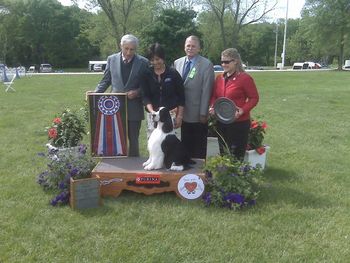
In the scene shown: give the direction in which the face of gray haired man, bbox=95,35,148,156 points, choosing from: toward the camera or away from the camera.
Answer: toward the camera

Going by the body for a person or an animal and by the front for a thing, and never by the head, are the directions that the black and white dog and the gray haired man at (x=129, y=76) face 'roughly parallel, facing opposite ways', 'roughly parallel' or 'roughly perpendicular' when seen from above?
roughly perpendicular

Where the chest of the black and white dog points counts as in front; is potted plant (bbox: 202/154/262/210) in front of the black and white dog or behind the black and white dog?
behind

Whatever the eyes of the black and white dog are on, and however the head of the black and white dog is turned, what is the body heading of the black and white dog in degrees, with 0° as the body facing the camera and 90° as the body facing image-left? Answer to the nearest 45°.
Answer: approximately 90°

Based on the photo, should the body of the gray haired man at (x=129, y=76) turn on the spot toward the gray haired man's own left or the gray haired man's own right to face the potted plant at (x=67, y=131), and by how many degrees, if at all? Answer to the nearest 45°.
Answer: approximately 135° to the gray haired man's own right

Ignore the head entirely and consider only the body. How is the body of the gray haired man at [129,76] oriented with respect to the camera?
toward the camera

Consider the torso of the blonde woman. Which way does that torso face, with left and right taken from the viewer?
facing the viewer and to the left of the viewer

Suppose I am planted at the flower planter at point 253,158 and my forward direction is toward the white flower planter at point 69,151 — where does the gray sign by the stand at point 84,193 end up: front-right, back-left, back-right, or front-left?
front-left
